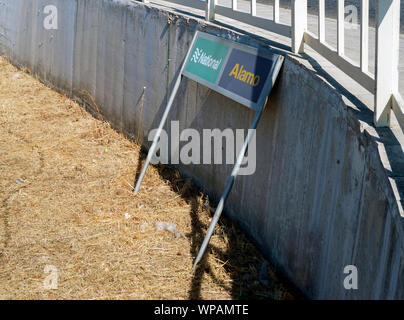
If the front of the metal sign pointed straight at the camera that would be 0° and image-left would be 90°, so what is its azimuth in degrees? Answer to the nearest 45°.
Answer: approximately 45°
